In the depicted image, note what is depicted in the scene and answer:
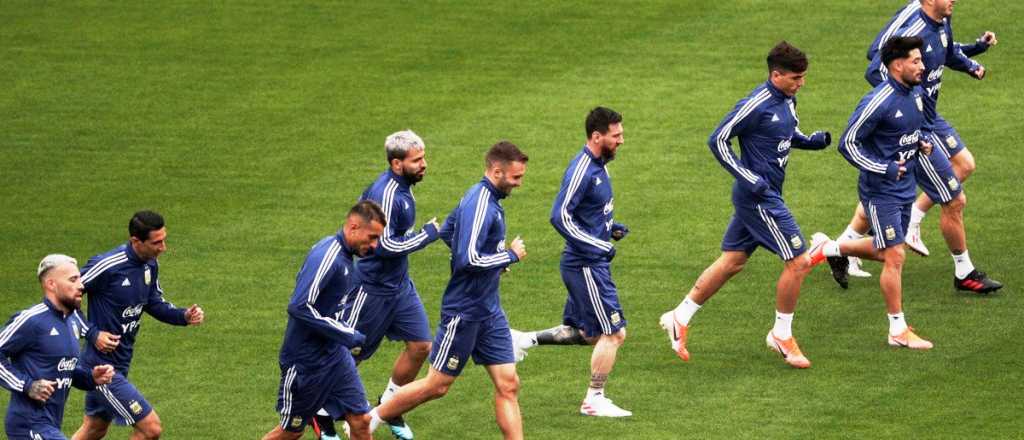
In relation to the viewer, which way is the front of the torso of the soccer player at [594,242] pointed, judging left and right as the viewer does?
facing to the right of the viewer

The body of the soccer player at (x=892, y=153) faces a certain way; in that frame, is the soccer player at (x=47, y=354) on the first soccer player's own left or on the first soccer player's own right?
on the first soccer player's own right

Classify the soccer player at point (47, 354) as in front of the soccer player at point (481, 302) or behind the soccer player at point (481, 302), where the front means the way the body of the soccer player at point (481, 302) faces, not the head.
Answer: behind

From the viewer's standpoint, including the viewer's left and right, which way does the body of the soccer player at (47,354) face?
facing the viewer and to the right of the viewer

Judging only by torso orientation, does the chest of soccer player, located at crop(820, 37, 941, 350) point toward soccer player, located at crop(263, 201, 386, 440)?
no

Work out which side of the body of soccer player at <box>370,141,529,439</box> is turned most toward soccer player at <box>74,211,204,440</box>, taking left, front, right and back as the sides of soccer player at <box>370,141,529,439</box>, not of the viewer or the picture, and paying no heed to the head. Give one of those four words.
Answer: back

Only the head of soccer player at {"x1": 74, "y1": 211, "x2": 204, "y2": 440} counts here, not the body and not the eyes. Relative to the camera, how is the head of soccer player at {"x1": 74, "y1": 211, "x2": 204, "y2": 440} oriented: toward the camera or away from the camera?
toward the camera

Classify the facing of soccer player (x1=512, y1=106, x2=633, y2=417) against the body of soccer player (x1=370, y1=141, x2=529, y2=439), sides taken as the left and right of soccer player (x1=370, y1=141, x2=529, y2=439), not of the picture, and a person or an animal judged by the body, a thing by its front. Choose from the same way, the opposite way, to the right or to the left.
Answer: the same way

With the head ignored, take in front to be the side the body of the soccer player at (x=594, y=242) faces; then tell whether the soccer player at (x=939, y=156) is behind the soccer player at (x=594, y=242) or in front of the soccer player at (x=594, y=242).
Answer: in front

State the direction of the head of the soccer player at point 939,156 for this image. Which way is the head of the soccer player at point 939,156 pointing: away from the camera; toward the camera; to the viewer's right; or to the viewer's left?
to the viewer's right

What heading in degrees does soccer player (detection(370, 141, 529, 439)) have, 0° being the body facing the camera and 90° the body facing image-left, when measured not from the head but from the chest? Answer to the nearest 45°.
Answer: approximately 270°

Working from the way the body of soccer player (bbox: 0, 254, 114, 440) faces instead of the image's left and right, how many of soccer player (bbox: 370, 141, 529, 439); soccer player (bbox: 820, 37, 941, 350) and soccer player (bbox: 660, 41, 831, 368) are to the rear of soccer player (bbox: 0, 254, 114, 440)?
0

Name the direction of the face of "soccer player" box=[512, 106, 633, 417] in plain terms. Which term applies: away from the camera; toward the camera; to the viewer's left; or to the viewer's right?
to the viewer's right
